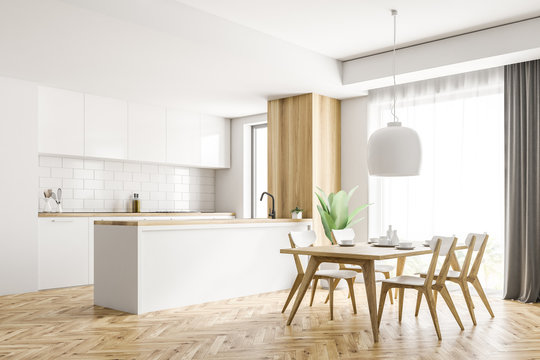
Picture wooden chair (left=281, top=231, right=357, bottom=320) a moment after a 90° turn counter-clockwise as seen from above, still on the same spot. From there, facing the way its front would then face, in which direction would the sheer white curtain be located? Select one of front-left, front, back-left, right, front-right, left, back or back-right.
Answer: front

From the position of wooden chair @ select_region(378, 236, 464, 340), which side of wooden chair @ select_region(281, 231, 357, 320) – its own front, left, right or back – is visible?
front

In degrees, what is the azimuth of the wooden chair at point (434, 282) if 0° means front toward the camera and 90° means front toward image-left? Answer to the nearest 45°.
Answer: approximately 135°

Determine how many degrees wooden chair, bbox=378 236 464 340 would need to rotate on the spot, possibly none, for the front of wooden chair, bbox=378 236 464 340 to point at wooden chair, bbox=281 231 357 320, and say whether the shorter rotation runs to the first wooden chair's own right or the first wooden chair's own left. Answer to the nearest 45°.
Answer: approximately 45° to the first wooden chair's own left

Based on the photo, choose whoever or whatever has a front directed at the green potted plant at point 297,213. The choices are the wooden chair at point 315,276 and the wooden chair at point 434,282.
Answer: the wooden chair at point 434,282

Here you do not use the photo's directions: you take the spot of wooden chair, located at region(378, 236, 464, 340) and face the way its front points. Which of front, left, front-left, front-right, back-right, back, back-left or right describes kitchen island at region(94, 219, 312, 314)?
front-left

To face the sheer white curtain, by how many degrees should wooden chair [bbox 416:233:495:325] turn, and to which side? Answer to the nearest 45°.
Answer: approximately 45° to its right

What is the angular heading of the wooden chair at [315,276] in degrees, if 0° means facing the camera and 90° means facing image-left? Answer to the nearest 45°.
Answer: approximately 315°

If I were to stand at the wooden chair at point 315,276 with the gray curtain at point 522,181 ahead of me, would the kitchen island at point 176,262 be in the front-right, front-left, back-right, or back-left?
back-left

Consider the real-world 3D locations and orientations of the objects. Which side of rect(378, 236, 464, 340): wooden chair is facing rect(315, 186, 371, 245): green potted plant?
front

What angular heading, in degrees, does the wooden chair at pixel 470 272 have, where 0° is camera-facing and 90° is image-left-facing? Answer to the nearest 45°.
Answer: approximately 135°
